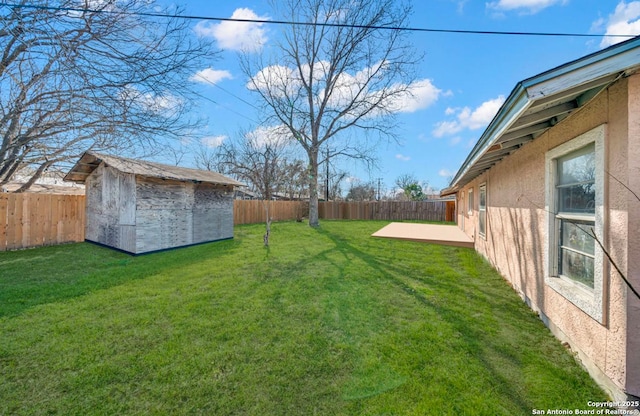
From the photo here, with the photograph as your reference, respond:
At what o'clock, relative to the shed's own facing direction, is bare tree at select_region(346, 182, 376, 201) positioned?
The bare tree is roughly at 6 o'clock from the shed.

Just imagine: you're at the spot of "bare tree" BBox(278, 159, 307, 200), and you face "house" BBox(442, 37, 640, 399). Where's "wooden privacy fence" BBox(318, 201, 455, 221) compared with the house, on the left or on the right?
left

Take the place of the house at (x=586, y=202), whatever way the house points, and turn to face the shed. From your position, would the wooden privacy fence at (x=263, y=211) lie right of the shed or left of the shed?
right

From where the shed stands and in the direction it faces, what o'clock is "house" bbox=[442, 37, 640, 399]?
The house is roughly at 10 o'clock from the shed.

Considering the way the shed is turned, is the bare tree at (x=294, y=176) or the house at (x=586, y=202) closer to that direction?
the house

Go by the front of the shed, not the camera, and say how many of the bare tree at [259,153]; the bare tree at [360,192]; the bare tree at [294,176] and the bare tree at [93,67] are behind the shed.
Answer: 3

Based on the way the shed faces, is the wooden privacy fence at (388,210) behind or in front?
behind

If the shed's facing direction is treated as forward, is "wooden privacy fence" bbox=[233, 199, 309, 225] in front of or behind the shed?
behind

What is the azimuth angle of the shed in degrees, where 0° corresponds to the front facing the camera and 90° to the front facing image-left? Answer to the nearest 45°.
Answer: approximately 45°
